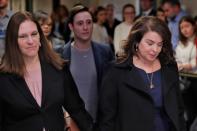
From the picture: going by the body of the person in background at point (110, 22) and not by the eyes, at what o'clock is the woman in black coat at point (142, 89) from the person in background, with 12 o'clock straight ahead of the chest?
The woman in black coat is roughly at 12 o'clock from the person in background.

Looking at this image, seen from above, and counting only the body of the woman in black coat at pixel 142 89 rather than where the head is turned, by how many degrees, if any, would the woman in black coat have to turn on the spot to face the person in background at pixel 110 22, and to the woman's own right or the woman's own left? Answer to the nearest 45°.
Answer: approximately 135° to the woman's own left

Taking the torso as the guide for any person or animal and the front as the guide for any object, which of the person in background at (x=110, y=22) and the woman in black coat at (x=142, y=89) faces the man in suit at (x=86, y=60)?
the person in background

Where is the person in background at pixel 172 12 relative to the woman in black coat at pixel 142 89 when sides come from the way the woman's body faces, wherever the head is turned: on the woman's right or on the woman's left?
on the woman's left

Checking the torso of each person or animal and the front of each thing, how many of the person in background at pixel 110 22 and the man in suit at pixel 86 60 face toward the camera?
2

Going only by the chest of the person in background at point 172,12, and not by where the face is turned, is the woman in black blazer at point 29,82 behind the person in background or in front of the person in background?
in front

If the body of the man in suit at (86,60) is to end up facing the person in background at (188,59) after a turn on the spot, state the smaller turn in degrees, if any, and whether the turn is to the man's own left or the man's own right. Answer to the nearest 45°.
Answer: approximately 135° to the man's own left
